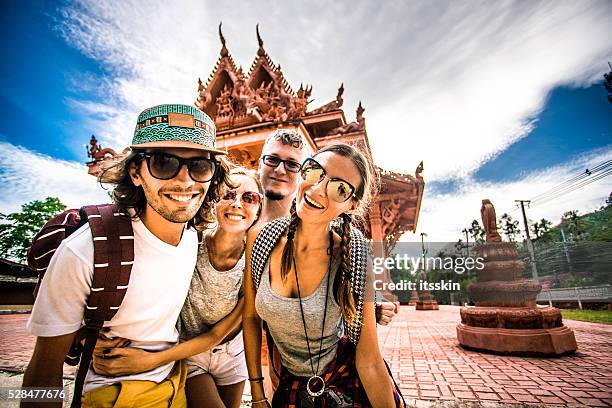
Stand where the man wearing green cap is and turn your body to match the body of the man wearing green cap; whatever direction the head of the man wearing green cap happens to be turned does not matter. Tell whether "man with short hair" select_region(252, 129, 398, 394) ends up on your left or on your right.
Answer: on your left

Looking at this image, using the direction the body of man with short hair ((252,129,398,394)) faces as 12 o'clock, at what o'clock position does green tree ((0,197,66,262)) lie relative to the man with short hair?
The green tree is roughly at 4 o'clock from the man with short hair.

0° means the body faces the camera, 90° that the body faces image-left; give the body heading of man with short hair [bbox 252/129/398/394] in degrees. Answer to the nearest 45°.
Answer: approximately 0°

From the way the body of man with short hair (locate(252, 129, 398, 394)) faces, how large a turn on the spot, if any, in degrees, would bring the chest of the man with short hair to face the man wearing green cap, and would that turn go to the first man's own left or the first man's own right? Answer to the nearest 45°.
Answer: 0° — they already face them

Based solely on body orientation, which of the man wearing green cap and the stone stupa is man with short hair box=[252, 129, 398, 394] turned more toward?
the man wearing green cap

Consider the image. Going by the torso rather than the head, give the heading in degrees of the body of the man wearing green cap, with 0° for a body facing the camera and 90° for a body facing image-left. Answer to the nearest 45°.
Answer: approximately 315°
